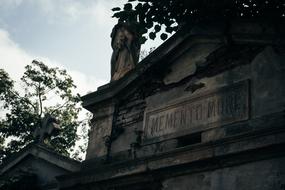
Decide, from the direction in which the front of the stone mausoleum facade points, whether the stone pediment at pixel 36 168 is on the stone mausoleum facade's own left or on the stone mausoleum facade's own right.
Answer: on the stone mausoleum facade's own right

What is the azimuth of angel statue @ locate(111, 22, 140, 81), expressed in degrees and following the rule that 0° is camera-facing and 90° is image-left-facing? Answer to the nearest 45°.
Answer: approximately 45°
